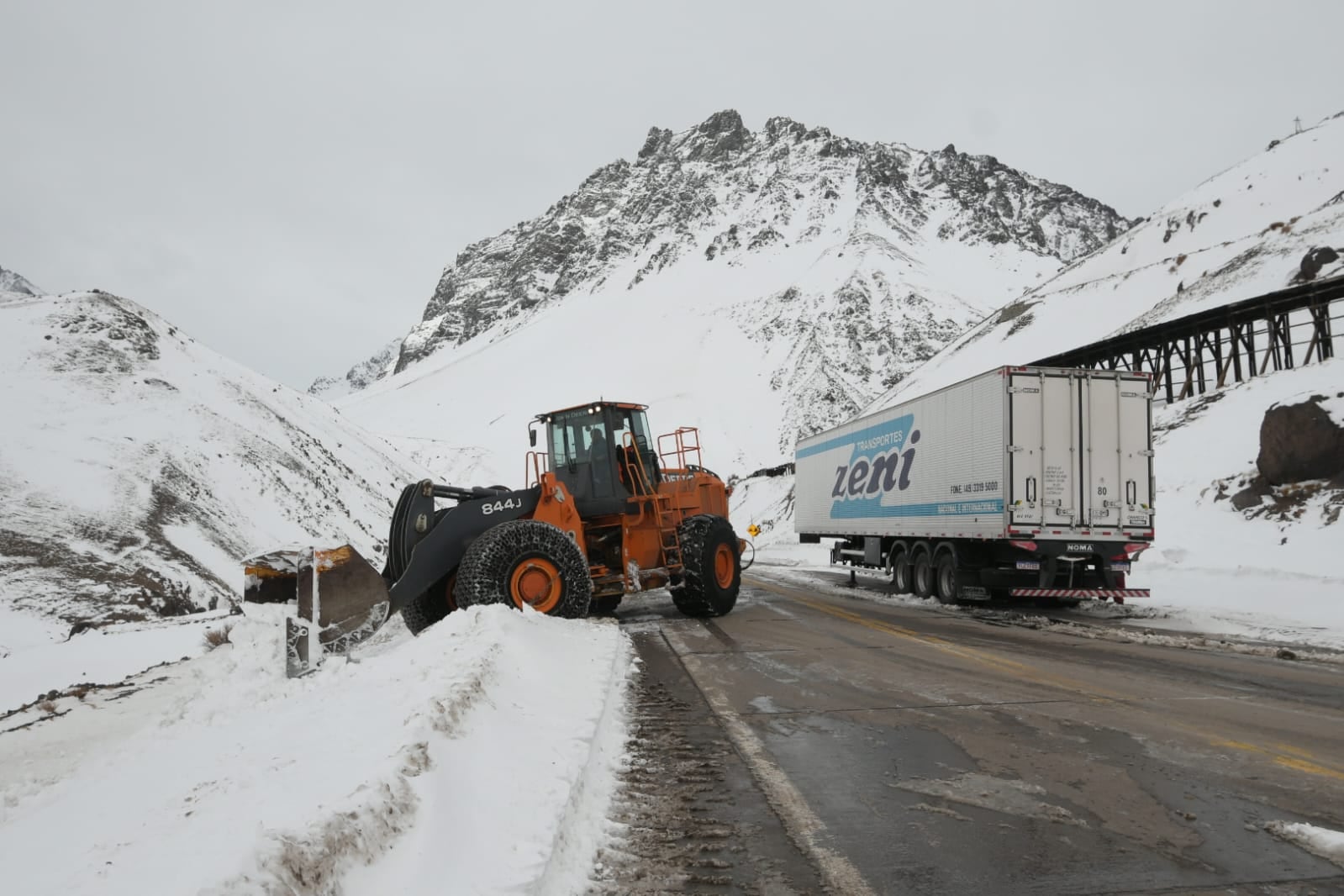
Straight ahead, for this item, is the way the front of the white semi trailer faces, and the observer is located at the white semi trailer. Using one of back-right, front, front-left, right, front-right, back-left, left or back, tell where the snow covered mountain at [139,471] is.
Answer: front-left

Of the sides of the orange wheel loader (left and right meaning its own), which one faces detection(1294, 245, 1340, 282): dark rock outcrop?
back

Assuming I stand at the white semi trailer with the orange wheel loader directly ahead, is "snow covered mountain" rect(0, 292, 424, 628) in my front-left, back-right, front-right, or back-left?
front-right

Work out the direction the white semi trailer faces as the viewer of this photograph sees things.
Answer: facing away from the viewer and to the left of the viewer

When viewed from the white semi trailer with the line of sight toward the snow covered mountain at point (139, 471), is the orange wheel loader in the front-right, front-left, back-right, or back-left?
front-left

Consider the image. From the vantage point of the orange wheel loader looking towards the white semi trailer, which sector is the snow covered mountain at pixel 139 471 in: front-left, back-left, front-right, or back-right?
back-left

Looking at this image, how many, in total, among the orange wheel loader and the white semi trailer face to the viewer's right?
0

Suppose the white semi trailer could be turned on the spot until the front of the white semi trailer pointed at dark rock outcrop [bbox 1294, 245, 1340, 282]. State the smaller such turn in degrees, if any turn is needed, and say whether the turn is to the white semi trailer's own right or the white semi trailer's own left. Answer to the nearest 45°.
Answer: approximately 90° to the white semi trailer's own right

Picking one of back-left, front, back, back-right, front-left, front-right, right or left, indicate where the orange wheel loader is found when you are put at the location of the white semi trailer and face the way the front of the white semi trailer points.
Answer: left

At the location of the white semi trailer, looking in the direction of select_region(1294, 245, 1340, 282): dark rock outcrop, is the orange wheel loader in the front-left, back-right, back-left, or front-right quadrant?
back-left
